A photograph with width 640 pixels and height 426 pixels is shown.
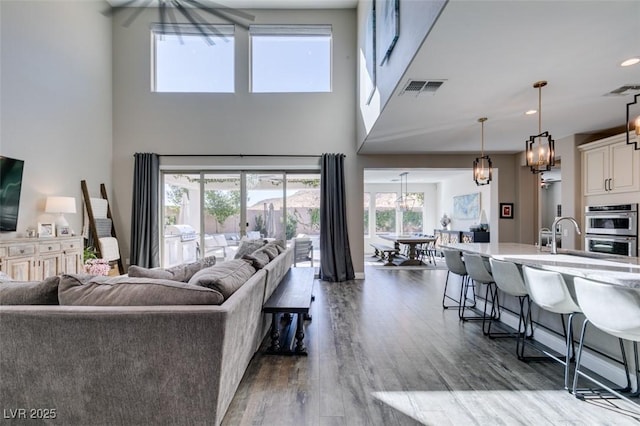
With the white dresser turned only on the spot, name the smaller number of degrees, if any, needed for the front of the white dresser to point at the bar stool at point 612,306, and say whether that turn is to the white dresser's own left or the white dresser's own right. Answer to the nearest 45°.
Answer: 0° — it already faces it

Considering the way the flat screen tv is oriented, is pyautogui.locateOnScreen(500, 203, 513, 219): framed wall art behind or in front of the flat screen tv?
in front

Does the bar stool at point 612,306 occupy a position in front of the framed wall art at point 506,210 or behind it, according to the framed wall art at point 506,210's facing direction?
in front

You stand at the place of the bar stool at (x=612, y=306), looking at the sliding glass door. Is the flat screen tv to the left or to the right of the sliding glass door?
left

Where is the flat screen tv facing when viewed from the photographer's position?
facing the viewer and to the right of the viewer

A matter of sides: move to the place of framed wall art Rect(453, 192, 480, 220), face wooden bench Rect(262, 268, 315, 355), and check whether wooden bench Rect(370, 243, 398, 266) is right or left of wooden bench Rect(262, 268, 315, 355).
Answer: right

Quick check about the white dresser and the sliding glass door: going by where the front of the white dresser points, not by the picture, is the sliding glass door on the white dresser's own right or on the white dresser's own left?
on the white dresser's own left

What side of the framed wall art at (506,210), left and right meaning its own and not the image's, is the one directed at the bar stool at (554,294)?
front
